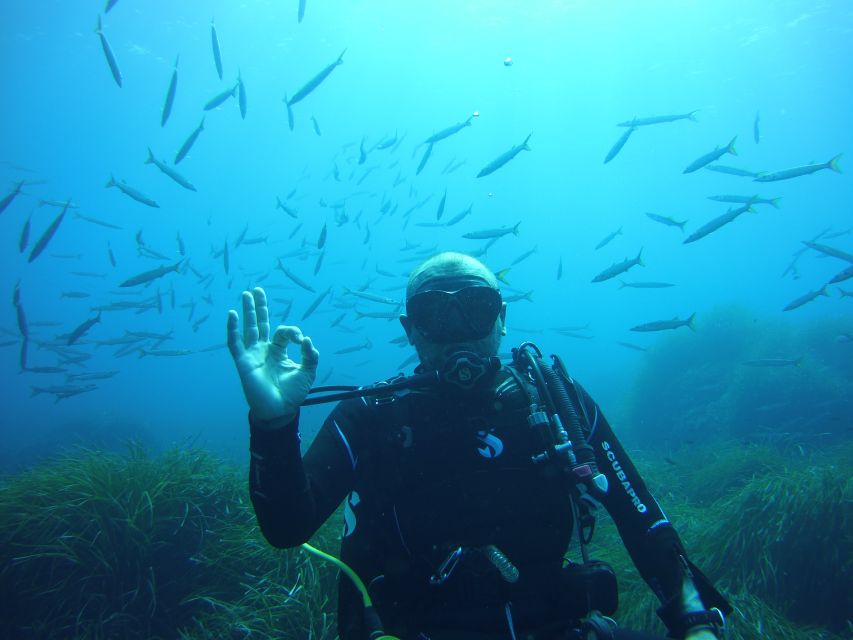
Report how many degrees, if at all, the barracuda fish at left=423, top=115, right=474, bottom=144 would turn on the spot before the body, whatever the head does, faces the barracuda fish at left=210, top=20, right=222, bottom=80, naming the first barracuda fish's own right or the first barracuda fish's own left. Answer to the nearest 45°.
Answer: approximately 45° to the first barracuda fish's own left

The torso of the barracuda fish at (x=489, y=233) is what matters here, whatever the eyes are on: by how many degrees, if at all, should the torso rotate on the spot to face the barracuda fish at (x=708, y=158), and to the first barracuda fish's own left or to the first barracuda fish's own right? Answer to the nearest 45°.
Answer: approximately 180°

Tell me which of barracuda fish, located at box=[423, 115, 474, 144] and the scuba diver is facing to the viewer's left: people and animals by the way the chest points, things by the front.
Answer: the barracuda fish

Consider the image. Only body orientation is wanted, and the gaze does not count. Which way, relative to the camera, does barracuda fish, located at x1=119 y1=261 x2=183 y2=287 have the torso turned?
to the viewer's left

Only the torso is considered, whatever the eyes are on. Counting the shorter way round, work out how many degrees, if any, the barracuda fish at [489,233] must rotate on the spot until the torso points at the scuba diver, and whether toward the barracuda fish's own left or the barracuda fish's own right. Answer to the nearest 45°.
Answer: approximately 90° to the barracuda fish's own left

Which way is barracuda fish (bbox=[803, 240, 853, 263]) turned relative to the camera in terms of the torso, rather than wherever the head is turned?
to the viewer's left

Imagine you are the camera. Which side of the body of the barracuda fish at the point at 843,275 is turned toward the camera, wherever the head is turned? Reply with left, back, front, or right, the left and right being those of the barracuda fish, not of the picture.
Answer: left

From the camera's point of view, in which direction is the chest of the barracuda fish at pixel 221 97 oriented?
to the viewer's left

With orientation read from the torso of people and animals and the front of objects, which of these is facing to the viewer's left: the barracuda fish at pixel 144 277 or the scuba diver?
the barracuda fish

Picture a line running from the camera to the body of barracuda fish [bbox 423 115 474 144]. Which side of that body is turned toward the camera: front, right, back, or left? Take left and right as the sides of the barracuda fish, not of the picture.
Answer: left

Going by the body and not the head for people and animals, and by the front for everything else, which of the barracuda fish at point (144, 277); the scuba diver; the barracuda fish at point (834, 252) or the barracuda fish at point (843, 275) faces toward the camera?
the scuba diver
